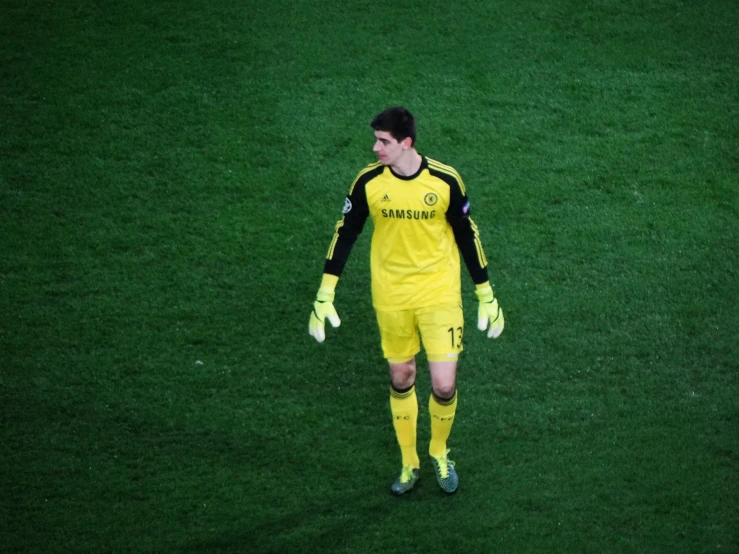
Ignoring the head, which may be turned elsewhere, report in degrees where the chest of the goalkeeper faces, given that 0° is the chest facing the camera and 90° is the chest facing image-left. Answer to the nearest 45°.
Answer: approximately 0°
